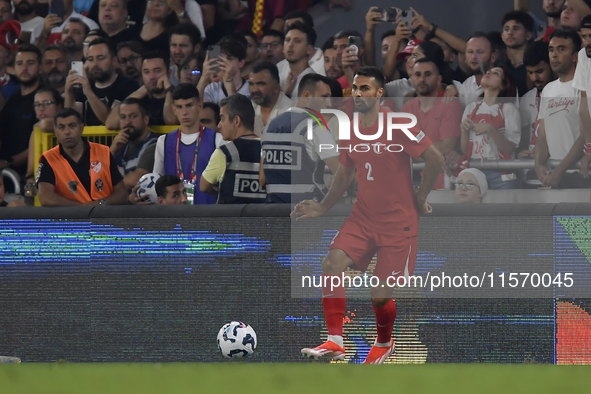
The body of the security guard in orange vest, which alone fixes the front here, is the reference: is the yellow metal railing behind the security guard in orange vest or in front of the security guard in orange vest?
behind

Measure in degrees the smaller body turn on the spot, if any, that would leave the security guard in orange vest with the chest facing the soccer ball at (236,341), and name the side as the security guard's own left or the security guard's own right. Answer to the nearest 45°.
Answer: approximately 45° to the security guard's own left

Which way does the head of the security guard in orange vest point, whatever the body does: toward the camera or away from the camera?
toward the camera

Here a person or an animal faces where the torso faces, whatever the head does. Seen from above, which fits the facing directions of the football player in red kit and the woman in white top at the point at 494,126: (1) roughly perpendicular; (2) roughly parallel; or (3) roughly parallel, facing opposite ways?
roughly parallel

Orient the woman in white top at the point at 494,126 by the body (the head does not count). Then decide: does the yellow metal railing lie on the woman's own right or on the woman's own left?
on the woman's own right

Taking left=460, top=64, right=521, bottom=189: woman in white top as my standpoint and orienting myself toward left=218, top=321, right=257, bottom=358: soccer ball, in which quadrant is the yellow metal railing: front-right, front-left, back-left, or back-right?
front-right

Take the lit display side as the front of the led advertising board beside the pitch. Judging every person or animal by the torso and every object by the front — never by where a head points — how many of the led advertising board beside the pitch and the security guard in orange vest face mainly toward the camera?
2

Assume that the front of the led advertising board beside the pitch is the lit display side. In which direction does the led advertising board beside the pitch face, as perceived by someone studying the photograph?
facing the viewer

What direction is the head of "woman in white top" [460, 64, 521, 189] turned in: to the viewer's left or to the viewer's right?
to the viewer's left

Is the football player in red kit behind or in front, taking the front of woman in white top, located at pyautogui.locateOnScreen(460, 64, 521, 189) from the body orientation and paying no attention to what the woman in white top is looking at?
in front

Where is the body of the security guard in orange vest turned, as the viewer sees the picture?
toward the camera

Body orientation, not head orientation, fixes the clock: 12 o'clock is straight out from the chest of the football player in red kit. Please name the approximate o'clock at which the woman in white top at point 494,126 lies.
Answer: The woman in white top is roughly at 7 o'clock from the football player in red kit.
